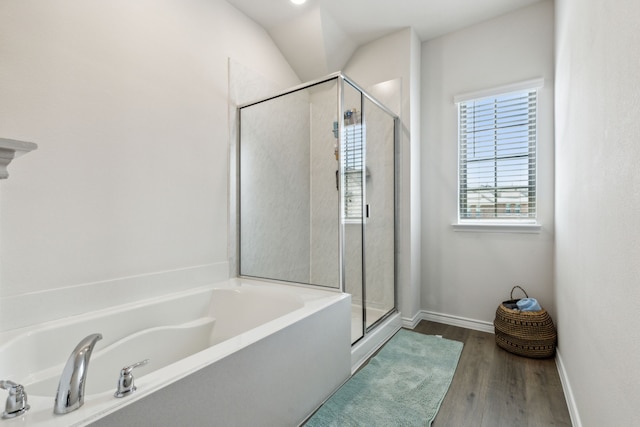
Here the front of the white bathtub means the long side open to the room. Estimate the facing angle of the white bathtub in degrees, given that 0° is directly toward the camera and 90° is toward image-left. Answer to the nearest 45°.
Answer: approximately 315°

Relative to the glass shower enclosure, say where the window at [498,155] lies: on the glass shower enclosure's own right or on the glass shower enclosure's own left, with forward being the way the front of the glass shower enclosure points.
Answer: on the glass shower enclosure's own left

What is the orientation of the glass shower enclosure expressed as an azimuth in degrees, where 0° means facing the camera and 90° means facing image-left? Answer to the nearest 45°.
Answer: approximately 315°
